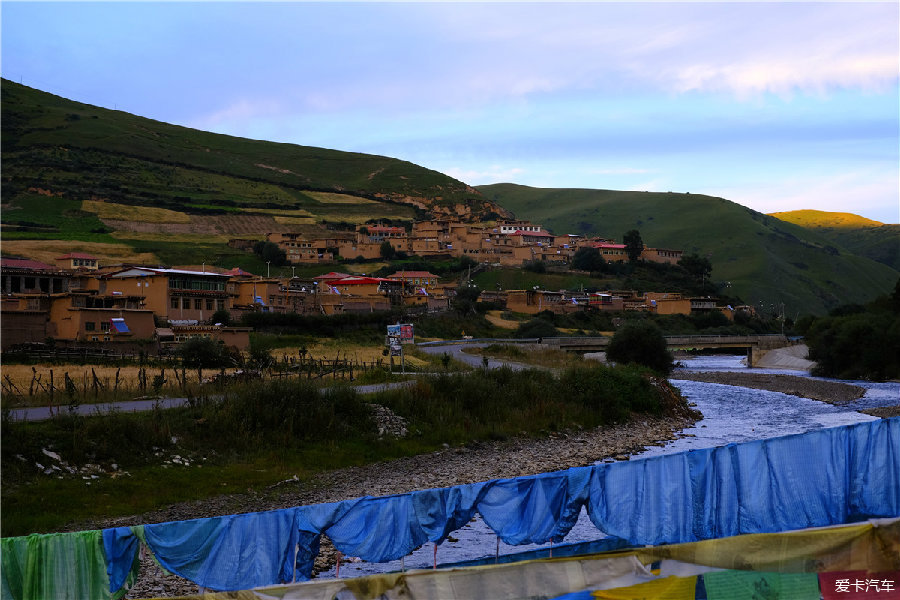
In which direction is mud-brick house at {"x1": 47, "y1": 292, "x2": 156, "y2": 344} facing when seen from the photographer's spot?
facing the viewer and to the right of the viewer

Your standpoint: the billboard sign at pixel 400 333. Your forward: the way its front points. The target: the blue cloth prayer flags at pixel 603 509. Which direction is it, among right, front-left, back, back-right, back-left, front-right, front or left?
front

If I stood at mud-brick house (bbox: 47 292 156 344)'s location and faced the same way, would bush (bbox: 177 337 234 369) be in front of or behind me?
in front

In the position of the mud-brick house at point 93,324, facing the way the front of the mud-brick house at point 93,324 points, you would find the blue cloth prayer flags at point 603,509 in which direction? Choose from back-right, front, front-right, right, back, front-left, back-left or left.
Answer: front-right

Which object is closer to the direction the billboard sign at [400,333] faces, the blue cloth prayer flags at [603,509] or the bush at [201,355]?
the blue cloth prayer flags

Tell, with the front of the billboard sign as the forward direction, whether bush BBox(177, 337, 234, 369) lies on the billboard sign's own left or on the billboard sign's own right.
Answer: on the billboard sign's own right

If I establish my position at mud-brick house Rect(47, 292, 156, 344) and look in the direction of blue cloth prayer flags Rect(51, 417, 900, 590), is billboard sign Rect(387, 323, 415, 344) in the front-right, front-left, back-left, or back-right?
front-left

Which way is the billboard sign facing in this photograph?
toward the camera

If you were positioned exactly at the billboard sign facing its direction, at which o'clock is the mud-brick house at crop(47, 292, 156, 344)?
The mud-brick house is roughly at 4 o'clock from the billboard sign.

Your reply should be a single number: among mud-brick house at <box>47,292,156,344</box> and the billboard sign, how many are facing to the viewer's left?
0
